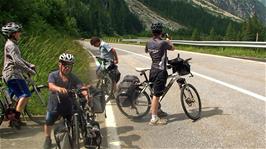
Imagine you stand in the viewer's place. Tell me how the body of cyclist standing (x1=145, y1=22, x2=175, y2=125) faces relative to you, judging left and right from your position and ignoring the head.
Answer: facing away from the viewer and to the right of the viewer

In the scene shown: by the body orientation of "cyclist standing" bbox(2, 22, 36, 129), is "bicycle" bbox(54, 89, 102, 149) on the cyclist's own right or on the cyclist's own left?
on the cyclist's own right

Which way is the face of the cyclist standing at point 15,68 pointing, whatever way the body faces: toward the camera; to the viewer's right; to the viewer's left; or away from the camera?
to the viewer's right

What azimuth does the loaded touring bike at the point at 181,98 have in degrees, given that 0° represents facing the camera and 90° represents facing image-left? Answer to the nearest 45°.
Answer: approximately 270°

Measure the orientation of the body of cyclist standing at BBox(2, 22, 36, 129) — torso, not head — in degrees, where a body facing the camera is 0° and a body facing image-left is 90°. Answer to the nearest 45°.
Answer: approximately 270°

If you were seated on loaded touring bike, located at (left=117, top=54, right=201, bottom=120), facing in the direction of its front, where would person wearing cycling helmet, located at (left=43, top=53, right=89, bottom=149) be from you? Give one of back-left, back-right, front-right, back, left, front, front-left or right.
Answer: back-right

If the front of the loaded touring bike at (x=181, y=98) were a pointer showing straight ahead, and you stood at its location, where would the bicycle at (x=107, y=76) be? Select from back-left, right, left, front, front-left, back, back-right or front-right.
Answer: back-left
